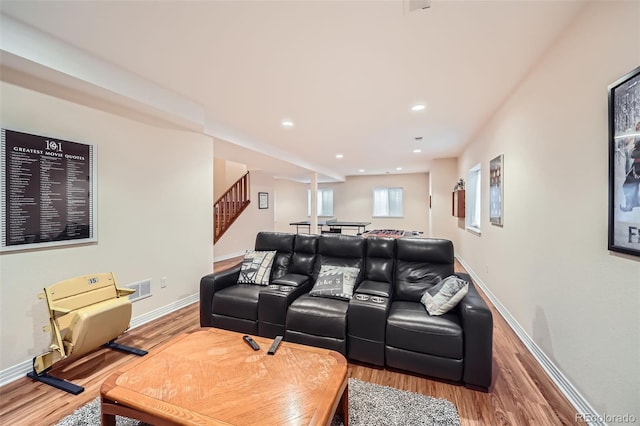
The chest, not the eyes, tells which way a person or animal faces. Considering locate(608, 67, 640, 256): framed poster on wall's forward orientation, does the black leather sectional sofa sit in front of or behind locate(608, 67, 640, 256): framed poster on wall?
in front

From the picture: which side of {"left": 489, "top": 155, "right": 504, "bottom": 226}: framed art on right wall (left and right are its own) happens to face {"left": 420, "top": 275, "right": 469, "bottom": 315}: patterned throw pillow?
left

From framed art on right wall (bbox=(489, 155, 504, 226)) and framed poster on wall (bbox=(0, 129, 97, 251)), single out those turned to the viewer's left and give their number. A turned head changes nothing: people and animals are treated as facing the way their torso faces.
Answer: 1

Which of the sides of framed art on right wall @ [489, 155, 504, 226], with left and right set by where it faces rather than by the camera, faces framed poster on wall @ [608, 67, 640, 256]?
left

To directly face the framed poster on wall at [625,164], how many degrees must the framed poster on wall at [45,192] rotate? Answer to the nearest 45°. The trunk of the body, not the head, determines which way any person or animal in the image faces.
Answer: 0° — it already faces it

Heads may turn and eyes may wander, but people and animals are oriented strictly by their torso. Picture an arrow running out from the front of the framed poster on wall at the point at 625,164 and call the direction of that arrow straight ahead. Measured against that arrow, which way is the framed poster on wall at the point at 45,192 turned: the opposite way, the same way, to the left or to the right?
the opposite way

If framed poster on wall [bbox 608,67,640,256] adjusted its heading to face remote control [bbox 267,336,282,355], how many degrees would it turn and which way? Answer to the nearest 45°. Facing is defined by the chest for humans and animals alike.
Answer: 0° — it already faces it

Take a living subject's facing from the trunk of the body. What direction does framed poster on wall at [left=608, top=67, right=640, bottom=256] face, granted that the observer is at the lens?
facing the viewer and to the left of the viewer

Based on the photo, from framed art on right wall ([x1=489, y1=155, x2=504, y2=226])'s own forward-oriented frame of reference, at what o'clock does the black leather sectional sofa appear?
The black leather sectional sofa is roughly at 10 o'clock from the framed art on right wall.

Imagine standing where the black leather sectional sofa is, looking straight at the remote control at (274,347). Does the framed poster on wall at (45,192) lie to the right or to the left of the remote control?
right

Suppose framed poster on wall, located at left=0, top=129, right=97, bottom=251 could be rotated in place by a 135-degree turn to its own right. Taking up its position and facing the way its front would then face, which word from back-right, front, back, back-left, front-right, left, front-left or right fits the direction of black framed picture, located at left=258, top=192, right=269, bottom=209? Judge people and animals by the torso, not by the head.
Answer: back-right

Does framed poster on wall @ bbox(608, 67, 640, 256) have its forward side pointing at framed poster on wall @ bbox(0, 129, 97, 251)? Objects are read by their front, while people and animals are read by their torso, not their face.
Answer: yes

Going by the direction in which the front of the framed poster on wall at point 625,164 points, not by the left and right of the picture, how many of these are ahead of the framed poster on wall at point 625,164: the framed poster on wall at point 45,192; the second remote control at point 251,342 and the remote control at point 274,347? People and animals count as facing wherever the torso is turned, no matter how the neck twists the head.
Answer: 3

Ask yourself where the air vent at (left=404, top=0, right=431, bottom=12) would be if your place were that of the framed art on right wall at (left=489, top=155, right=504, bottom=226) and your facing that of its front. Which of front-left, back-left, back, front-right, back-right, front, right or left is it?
left

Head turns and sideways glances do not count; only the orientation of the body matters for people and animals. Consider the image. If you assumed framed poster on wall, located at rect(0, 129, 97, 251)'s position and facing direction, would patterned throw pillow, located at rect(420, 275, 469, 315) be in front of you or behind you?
in front

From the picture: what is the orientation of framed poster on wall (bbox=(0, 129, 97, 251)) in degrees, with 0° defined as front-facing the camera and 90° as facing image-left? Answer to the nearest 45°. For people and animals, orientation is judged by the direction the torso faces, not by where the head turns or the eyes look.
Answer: approximately 315°

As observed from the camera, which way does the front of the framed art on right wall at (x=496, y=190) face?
facing to the left of the viewer

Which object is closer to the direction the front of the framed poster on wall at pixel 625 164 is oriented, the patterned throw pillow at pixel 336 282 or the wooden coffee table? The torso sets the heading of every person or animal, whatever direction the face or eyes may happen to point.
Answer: the wooden coffee table
